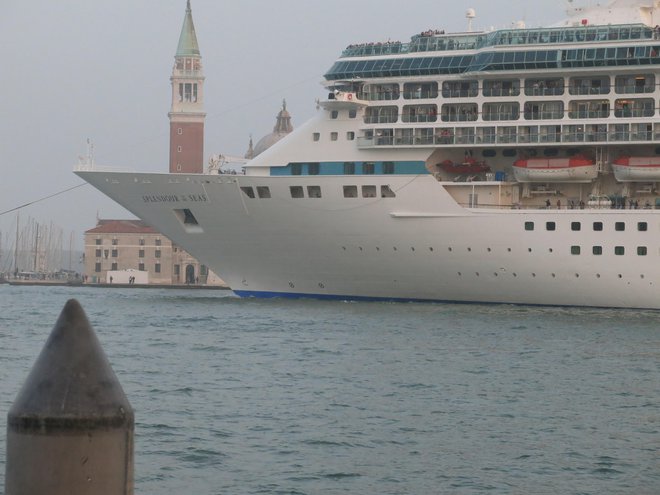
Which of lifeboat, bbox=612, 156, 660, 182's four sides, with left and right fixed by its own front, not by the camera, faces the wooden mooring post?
left

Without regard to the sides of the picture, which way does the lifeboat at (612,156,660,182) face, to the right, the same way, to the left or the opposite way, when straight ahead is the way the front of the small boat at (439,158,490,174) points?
the same way

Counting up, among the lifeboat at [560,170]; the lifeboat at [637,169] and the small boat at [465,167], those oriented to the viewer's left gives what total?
3

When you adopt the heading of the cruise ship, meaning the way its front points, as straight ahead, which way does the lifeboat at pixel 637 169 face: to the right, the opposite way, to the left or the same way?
the same way

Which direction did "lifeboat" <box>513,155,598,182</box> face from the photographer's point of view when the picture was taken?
facing to the left of the viewer

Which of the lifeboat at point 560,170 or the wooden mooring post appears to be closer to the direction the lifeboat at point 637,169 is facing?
the lifeboat

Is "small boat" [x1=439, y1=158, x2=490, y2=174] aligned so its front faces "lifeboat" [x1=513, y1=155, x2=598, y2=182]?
no

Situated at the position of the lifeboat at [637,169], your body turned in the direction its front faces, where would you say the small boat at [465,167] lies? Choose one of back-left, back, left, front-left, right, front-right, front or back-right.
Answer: front

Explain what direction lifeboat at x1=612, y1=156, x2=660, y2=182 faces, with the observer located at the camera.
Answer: facing to the left of the viewer

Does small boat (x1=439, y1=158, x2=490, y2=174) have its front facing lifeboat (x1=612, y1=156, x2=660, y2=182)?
no

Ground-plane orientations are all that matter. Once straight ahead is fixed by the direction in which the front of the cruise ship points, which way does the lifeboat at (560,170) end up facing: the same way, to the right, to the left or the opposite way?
the same way

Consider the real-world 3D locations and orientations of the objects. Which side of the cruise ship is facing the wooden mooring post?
left

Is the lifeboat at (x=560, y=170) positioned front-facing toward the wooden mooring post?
no

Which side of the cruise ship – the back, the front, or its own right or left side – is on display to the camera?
left

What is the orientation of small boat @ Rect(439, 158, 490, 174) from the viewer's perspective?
to the viewer's left

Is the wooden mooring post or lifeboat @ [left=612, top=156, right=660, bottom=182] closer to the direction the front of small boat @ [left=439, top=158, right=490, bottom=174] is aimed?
the wooden mooring post

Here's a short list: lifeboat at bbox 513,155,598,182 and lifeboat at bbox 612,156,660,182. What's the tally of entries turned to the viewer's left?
2

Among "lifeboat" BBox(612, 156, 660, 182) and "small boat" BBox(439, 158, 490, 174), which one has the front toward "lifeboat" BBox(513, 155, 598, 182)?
"lifeboat" BBox(612, 156, 660, 182)

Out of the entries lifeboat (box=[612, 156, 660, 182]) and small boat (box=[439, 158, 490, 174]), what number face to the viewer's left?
2
